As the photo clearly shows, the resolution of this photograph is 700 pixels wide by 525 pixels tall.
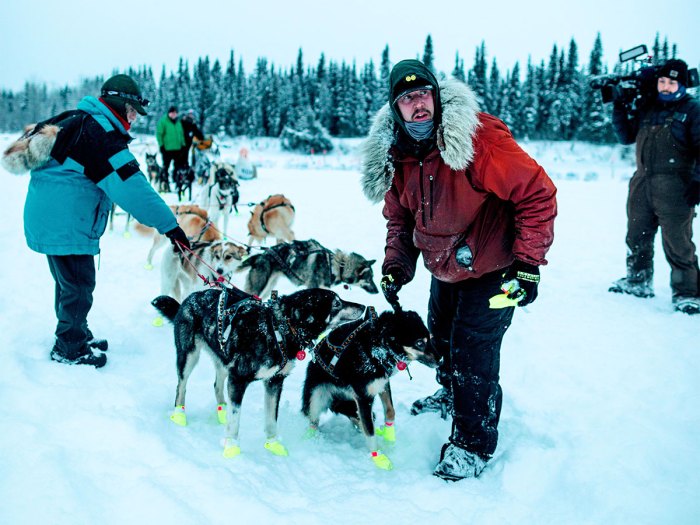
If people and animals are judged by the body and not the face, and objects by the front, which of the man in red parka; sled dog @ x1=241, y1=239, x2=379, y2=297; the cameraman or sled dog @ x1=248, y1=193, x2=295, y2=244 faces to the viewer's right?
sled dog @ x1=241, y1=239, x2=379, y2=297

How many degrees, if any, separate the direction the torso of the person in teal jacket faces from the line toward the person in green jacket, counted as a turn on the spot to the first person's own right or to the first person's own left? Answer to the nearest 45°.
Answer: approximately 90° to the first person's own left

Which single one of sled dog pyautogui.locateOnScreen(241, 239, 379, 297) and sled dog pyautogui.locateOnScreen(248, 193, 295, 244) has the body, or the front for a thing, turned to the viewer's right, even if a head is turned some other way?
sled dog pyautogui.locateOnScreen(241, 239, 379, 297)

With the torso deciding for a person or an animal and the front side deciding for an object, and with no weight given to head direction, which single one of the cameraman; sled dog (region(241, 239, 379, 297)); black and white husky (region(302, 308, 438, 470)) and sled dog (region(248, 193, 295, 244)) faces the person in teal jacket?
the cameraman

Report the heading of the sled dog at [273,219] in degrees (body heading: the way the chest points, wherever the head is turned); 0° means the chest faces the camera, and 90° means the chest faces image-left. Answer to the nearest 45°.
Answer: approximately 135°

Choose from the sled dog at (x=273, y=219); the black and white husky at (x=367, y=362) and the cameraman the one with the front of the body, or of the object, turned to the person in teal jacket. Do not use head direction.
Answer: the cameraman

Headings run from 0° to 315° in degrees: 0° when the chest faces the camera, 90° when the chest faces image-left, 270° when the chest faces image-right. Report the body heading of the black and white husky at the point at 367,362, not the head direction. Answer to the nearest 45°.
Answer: approximately 315°

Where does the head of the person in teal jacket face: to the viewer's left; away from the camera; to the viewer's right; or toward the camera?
to the viewer's right

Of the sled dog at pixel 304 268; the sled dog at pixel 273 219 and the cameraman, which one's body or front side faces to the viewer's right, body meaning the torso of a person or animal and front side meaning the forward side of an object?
the sled dog at pixel 304 268

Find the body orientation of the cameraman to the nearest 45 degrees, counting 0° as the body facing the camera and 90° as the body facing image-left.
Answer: approximately 45°

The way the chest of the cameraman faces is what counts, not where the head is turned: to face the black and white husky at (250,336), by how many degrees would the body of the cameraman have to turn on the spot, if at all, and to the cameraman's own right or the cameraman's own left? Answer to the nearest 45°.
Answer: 0° — they already face it

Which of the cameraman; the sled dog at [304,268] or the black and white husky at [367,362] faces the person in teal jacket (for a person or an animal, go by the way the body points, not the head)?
the cameraman

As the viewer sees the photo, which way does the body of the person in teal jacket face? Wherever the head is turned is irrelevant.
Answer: to the viewer's right

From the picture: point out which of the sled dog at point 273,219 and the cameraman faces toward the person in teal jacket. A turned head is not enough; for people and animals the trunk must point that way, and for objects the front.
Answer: the cameraman

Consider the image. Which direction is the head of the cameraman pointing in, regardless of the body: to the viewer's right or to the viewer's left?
to the viewer's left

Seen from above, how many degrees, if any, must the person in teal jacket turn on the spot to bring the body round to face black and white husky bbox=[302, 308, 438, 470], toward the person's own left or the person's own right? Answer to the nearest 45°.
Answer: approximately 45° to the person's own right

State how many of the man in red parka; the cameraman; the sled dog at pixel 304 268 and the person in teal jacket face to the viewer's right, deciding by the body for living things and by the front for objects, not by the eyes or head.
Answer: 2

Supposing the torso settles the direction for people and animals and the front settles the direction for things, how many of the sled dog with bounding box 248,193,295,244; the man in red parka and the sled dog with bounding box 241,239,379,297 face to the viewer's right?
1
